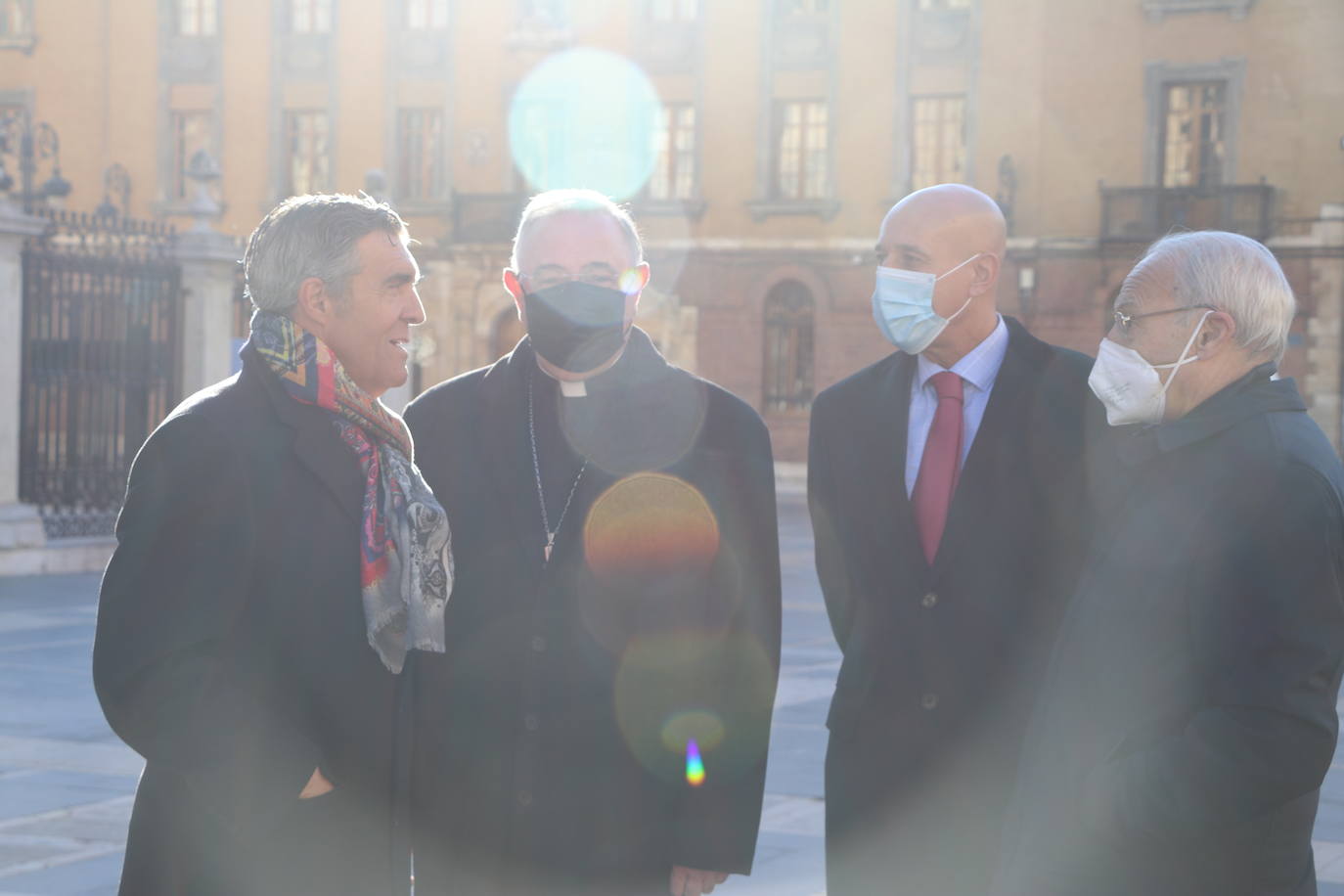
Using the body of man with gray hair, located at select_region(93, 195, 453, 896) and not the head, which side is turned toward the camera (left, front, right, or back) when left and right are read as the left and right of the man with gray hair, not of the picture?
right

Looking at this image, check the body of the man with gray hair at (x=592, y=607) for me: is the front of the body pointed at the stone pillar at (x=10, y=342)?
no

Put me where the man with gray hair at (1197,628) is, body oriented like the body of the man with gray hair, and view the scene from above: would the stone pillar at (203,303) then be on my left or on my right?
on my right

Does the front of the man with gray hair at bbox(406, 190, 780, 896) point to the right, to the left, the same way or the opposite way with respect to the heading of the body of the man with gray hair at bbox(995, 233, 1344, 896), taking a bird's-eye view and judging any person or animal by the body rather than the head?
to the left

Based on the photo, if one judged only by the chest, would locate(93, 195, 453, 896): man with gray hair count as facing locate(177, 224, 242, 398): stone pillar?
no

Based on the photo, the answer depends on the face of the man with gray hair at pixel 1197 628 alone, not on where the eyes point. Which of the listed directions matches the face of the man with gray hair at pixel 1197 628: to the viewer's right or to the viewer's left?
to the viewer's left

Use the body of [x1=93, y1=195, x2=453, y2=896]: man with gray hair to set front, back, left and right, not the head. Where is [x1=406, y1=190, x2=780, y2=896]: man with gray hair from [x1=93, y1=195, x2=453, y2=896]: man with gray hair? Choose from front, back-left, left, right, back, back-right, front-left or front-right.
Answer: front-left

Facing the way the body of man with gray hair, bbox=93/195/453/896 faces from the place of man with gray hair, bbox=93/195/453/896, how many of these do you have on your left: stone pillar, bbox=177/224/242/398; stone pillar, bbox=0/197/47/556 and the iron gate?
3

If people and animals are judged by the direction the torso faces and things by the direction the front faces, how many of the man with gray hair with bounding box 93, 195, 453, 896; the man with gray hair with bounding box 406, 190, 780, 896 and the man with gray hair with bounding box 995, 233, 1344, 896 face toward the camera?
1

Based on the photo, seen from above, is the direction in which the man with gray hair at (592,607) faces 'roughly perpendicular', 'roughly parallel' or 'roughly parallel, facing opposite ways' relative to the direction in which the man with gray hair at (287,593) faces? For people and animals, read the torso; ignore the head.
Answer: roughly perpendicular

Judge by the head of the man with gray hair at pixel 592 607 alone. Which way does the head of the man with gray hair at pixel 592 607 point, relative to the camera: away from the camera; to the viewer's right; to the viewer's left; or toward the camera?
toward the camera

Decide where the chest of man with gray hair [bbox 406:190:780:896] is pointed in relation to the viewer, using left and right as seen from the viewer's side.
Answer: facing the viewer

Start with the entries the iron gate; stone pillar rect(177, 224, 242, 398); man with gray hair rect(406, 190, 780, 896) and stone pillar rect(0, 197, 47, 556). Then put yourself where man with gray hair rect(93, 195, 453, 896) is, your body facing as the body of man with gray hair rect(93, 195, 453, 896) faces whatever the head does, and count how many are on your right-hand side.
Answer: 0

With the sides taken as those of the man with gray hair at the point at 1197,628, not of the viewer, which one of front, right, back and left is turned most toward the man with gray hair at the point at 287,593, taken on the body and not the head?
front

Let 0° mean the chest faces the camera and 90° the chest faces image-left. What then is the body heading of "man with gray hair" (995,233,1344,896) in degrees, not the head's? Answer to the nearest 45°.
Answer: approximately 90°

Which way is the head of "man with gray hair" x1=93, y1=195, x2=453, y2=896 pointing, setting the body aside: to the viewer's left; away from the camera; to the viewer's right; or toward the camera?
to the viewer's right
